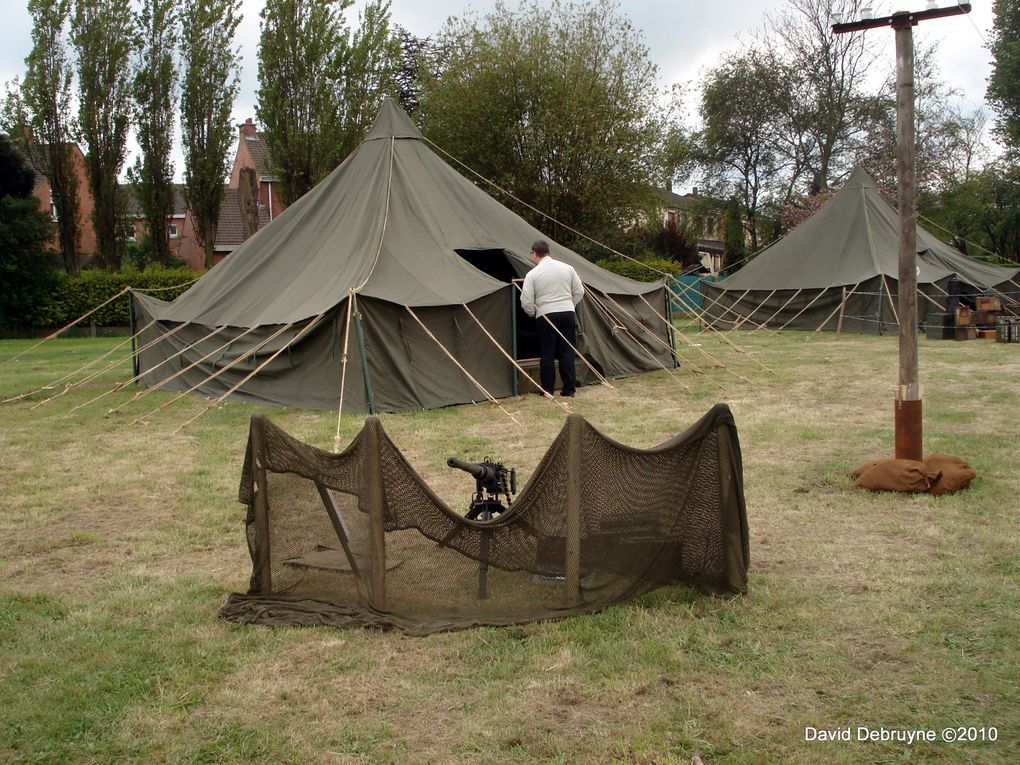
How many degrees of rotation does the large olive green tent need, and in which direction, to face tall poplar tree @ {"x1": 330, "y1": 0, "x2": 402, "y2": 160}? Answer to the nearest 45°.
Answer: approximately 135° to its left

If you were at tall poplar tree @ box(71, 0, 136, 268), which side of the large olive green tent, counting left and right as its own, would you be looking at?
back

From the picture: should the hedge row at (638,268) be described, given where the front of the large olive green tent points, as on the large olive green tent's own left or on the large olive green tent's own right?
on the large olive green tent's own left

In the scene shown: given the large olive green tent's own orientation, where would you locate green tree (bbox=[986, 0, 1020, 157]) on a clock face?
The green tree is roughly at 9 o'clock from the large olive green tent.

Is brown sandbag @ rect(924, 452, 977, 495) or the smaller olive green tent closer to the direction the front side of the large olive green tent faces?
the brown sandbag

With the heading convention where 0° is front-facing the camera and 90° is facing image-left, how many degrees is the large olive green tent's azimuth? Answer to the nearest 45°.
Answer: approximately 315°

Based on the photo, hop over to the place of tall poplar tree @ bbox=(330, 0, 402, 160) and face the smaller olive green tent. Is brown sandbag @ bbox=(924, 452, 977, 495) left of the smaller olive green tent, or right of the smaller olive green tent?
right

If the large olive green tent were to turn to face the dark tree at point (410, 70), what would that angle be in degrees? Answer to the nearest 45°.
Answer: approximately 135° to its left

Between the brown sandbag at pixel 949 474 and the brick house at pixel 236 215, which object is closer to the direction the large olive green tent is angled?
the brown sandbag

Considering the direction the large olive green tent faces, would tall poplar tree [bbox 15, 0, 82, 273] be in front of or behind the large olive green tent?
behind
